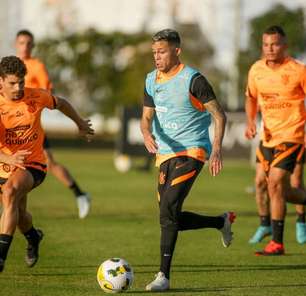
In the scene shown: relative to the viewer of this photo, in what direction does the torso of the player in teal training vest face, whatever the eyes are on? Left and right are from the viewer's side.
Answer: facing the viewer and to the left of the viewer

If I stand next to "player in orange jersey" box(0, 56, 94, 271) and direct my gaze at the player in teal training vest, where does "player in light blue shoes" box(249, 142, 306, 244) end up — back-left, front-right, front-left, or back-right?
front-left

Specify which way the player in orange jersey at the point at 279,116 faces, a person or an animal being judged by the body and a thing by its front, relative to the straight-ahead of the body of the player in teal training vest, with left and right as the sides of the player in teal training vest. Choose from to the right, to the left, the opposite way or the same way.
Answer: the same way

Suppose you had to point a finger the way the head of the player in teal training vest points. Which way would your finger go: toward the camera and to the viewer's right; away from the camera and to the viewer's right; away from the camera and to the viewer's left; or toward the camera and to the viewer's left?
toward the camera and to the viewer's left

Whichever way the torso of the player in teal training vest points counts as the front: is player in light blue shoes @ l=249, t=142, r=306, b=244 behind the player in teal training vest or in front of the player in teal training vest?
behind

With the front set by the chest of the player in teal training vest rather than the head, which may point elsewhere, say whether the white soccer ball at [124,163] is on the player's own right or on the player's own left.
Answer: on the player's own right

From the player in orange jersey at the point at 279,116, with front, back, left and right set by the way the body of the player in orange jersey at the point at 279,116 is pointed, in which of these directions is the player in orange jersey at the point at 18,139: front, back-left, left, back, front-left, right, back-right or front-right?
front
